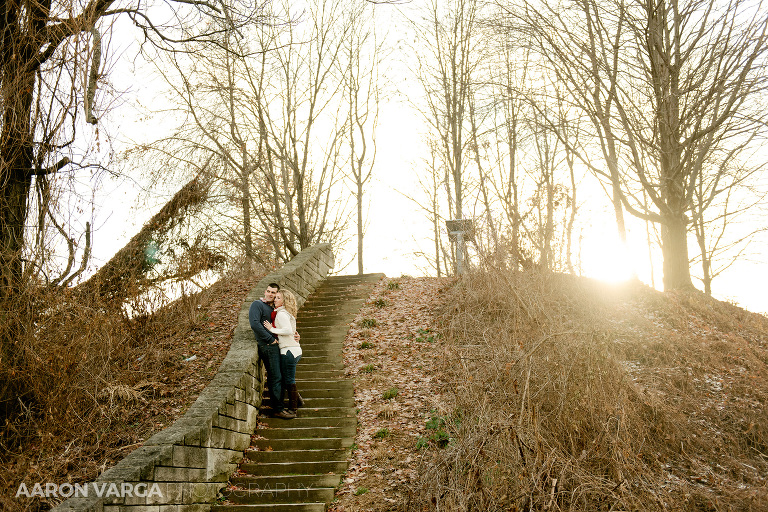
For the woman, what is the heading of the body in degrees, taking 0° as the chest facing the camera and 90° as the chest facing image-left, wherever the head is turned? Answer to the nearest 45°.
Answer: approximately 90°

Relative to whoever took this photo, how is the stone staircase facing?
facing the viewer

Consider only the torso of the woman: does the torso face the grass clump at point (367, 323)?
no

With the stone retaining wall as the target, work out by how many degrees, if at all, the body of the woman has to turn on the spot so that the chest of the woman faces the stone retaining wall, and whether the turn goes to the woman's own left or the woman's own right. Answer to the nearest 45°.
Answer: approximately 45° to the woman's own left
